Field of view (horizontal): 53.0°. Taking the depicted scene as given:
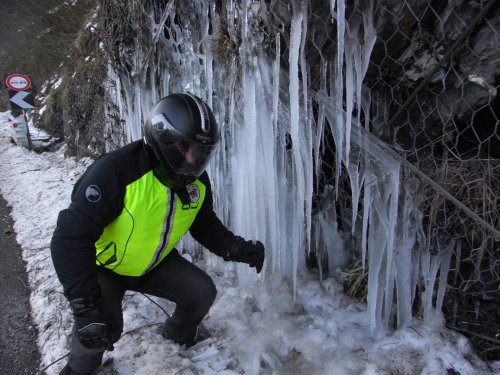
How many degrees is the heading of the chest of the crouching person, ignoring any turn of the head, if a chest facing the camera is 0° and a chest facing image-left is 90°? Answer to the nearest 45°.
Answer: approximately 315°

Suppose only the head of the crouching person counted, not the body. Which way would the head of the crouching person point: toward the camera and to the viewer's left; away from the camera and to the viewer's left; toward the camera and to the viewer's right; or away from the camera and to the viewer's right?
toward the camera and to the viewer's right

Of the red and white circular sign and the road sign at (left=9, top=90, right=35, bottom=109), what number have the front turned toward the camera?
2

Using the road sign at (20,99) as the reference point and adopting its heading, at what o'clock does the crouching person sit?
The crouching person is roughly at 12 o'clock from the road sign.

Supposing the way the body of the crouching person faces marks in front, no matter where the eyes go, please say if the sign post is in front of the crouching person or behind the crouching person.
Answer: behind

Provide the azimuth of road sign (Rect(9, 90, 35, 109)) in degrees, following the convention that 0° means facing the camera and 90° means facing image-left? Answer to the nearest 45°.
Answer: approximately 0°

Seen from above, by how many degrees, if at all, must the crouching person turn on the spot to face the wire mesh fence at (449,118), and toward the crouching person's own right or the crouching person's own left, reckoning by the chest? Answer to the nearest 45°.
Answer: approximately 45° to the crouching person's own left

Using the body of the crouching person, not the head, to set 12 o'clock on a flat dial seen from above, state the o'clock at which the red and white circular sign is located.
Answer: The red and white circular sign is roughly at 7 o'clock from the crouching person.

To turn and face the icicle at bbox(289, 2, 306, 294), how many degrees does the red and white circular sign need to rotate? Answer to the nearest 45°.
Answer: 0° — it already faces it
